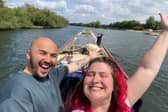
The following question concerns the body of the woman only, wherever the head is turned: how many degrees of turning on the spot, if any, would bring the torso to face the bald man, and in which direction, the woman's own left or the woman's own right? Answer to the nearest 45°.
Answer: approximately 90° to the woman's own right

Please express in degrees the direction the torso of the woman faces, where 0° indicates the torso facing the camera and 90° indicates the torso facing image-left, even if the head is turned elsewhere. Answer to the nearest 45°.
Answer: approximately 0°
